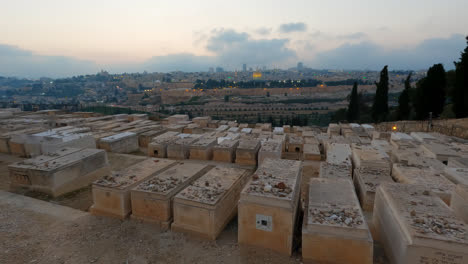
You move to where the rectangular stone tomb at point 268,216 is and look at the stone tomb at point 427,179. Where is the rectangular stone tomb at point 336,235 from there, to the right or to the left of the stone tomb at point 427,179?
right

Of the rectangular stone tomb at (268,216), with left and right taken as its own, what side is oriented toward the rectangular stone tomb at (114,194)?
right

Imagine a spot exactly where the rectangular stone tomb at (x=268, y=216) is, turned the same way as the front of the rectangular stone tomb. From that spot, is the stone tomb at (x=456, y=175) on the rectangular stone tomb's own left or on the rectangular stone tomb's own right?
on the rectangular stone tomb's own left

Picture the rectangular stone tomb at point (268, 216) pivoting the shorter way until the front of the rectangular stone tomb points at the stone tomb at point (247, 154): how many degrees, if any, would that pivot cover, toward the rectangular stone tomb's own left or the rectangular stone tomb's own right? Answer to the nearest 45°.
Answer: approximately 180°

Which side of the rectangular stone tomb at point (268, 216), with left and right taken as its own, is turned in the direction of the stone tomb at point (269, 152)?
back

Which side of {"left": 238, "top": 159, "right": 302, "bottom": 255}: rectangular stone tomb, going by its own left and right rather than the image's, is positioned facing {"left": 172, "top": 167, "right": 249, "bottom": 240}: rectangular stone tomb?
right

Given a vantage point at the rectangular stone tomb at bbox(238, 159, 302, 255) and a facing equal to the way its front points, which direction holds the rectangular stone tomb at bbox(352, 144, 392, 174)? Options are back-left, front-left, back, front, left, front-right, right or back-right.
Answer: back-left

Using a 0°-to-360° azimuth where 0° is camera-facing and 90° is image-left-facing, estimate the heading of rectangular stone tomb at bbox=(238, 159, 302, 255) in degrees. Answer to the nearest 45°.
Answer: approximately 0°

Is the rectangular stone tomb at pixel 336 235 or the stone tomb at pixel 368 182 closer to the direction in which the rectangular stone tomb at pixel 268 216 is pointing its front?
the rectangular stone tomb

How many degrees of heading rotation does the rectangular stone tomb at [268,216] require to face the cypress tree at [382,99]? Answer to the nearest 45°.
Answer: approximately 135° to its left

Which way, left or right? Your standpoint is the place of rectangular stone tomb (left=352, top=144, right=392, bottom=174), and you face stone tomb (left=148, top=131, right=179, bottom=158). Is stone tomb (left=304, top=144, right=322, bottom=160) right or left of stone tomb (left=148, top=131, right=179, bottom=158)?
right

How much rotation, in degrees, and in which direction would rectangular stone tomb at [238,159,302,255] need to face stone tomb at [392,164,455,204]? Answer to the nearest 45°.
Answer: approximately 135° to its left

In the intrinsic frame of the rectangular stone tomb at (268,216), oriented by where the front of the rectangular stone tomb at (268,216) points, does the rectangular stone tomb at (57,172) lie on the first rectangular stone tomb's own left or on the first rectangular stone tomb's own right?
on the first rectangular stone tomb's own right

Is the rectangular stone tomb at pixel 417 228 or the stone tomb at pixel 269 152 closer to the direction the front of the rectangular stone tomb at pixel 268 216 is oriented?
the rectangular stone tomb

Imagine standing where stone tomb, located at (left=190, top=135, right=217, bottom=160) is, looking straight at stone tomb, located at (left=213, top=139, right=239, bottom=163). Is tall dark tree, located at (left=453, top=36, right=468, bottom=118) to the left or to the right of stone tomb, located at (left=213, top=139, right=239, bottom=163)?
left

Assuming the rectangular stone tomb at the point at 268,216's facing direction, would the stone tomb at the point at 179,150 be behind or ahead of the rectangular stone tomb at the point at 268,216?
behind
